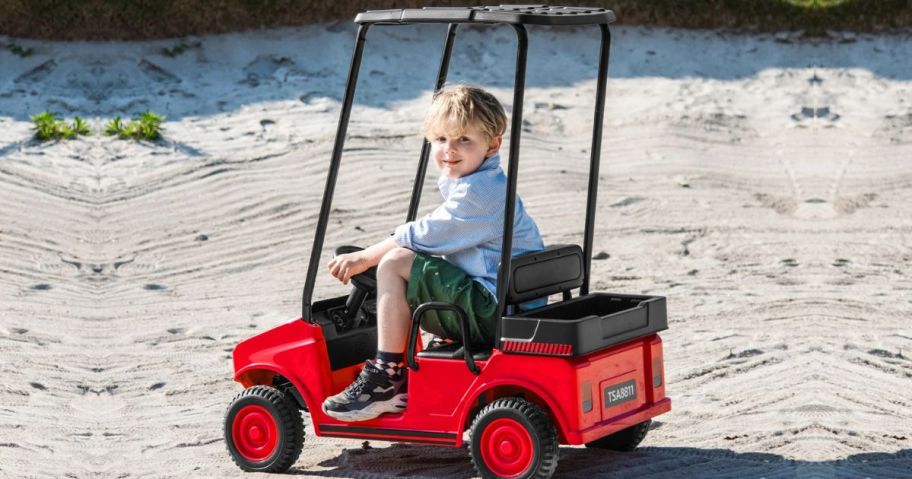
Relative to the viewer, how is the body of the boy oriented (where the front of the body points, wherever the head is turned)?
to the viewer's left

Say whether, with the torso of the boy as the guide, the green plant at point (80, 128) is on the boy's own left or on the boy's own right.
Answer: on the boy's own right

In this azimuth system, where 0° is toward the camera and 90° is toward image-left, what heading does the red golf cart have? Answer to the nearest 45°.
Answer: approximately 135°

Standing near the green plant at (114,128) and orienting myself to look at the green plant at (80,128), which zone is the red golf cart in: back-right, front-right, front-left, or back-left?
back-left

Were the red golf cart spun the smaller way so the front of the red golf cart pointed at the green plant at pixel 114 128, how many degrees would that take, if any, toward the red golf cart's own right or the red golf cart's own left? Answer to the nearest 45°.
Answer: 0° — it already faces it

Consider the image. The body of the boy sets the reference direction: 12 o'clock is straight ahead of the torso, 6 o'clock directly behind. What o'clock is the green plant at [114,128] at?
The green plant is roughly at 2 o'clock from the boy.
